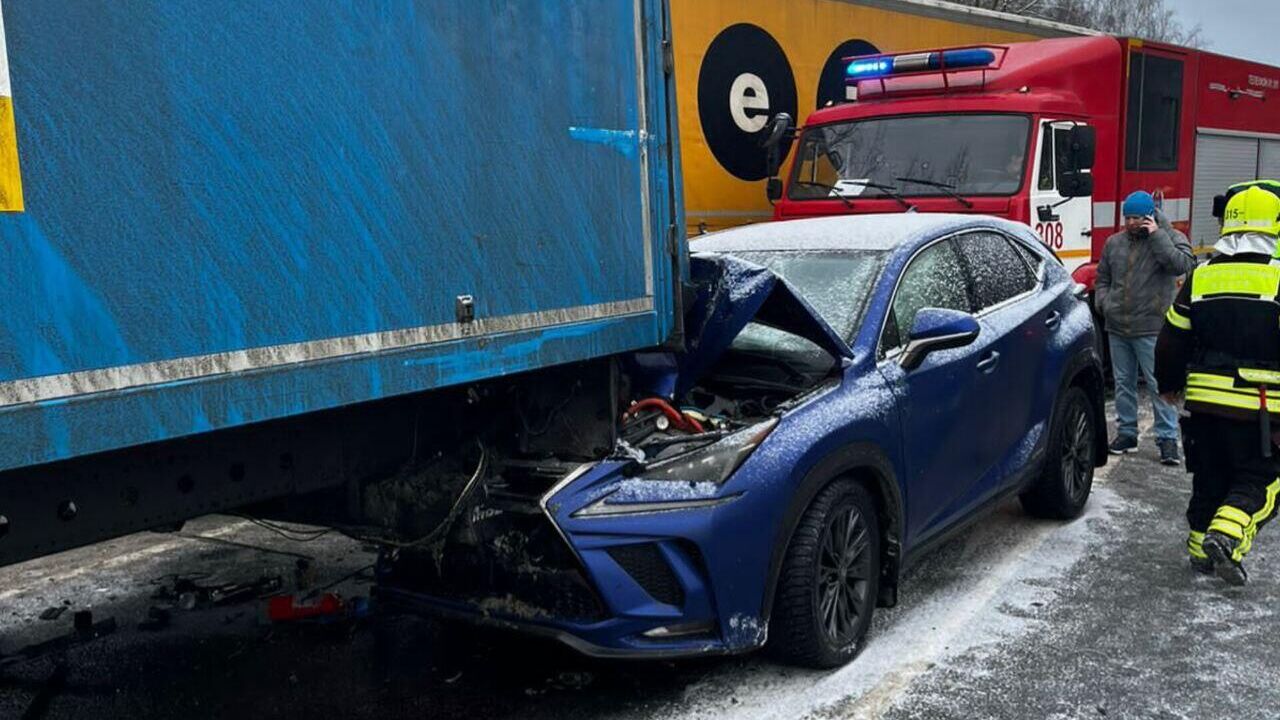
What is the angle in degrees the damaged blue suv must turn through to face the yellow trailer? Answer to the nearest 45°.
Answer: approximately 135° to its right

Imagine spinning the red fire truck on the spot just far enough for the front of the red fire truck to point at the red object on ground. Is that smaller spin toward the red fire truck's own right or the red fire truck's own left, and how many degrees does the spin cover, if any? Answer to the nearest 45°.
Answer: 0° — it already faces it

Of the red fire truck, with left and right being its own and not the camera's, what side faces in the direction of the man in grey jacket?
left

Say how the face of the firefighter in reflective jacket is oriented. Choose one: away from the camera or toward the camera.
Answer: away from the camera

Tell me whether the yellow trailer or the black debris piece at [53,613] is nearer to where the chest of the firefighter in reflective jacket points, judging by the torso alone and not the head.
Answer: the yellow trailer

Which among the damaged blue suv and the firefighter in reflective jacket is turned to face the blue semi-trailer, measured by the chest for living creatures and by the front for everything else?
the damaged blue suv

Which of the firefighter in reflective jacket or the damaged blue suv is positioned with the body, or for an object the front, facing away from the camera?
the firefighter in reflective jacket

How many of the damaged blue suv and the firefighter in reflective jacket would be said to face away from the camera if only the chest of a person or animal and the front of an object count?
1

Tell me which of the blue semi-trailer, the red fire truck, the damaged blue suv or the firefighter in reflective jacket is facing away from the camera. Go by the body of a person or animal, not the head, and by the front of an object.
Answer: the firefighter in reflective jacket

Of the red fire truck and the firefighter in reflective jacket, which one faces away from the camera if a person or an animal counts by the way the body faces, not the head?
the firefighter in reflective jacket

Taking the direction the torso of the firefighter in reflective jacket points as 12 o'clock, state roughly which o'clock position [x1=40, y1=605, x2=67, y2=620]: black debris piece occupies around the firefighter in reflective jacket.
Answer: The black debris piece is roughly at 8 o'clock from the firefighter in reflective jacket.

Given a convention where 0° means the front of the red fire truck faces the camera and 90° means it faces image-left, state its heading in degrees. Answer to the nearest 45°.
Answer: approximately 45°

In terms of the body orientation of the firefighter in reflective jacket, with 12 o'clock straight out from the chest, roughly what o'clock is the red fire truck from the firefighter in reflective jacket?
The red fire truck is roughly at 11 o'clock from the firefighter in reflective jacket.

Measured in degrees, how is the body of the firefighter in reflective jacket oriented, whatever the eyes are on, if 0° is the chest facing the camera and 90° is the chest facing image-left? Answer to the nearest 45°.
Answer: approximately 180°

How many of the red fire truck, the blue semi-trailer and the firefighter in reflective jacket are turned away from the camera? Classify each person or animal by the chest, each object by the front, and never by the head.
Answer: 1
